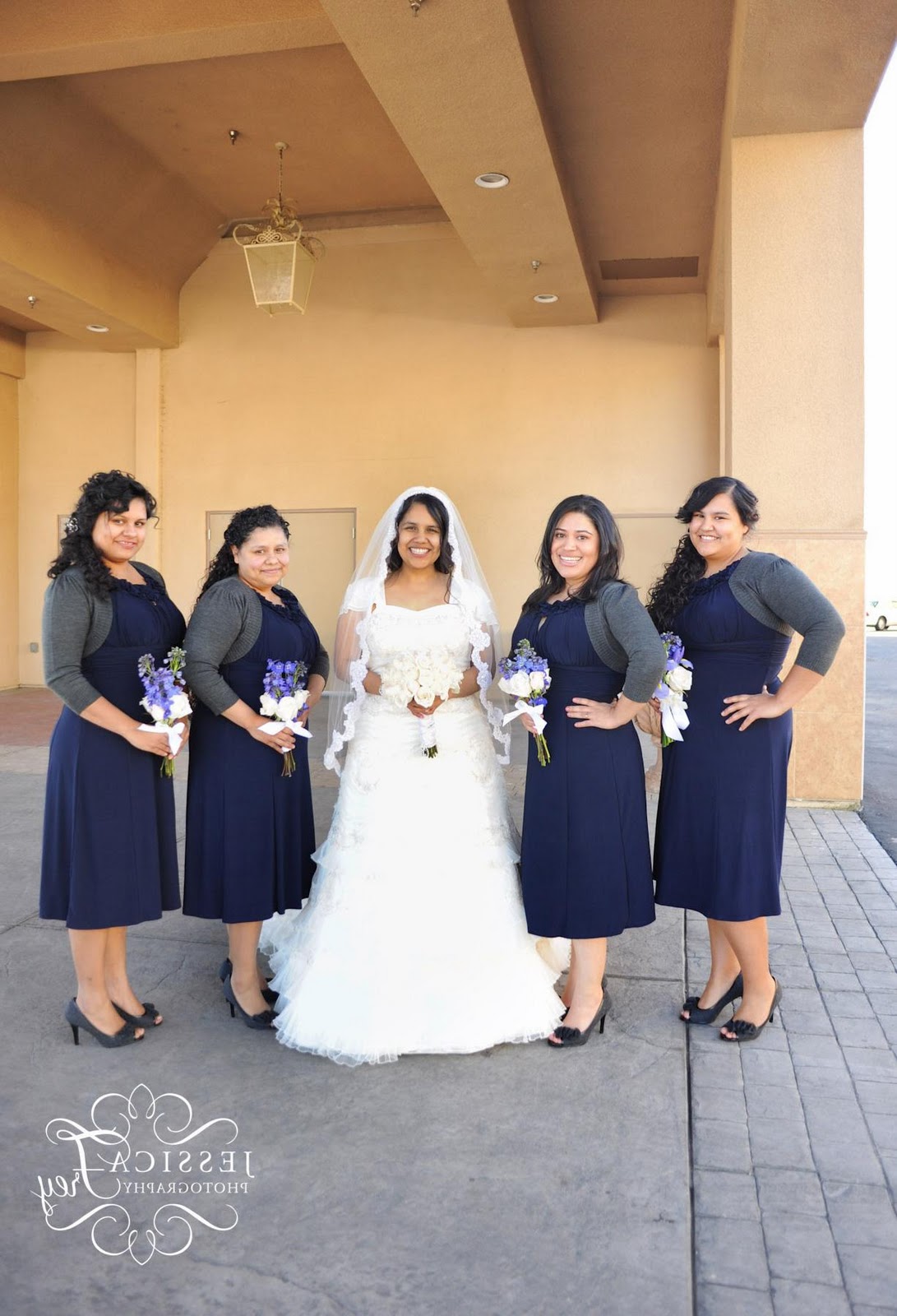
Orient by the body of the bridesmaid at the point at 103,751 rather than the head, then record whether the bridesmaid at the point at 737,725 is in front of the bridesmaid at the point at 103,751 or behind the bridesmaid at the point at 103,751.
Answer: in front

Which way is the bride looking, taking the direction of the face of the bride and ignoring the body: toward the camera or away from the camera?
toward the camera

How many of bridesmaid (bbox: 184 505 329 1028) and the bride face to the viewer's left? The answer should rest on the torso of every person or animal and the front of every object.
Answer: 0

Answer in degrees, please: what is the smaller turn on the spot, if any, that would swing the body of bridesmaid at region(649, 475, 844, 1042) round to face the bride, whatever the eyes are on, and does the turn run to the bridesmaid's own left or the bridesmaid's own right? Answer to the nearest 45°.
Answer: approximately 45° to the bridesmaid's own right

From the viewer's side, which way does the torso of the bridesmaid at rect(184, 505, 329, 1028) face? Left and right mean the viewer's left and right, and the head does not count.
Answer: facing the viewer and to the right of the viewer

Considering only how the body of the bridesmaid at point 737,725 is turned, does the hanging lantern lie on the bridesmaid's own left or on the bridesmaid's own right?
on the bridesmaid's own right

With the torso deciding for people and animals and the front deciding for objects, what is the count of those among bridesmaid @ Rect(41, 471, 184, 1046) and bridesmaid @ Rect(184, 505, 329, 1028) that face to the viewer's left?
0

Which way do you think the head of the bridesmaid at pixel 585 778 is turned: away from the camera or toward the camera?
toward the camera

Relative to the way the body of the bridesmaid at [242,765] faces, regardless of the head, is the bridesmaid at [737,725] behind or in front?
in front

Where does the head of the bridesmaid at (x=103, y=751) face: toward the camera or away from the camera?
toward the camera

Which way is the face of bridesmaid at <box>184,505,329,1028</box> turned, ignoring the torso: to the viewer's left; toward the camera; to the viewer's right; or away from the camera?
toward the camera

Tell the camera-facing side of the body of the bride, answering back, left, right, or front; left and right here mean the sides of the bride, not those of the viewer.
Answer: front
